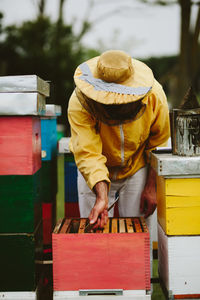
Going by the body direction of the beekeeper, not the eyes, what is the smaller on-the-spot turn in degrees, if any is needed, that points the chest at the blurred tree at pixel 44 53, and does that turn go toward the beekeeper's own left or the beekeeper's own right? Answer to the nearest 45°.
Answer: approximately 180°

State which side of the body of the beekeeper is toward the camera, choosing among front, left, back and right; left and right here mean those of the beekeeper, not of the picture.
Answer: front

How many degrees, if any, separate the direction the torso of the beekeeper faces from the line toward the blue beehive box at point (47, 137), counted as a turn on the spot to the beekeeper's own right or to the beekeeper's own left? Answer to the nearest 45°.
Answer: approximately 135° to the beekeeper's own right

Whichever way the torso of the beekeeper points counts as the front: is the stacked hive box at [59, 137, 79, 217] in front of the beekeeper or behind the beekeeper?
behind
